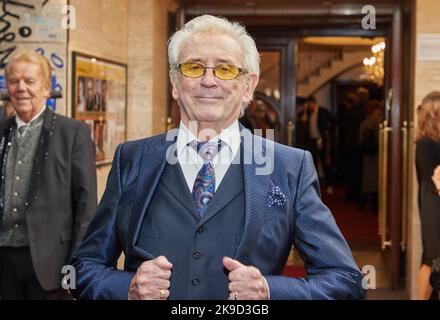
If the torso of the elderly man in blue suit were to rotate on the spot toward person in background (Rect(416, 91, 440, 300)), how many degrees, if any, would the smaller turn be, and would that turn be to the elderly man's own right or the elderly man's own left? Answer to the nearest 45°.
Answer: approximately 135° to the elderly man's own left

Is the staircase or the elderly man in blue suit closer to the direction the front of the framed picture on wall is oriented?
the elderly man in blue suit

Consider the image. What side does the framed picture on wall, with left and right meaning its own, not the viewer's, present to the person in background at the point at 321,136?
left

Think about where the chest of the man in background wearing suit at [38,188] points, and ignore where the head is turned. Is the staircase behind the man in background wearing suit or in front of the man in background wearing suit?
behind

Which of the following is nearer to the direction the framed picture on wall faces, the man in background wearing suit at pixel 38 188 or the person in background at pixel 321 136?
the man in background wearing suit

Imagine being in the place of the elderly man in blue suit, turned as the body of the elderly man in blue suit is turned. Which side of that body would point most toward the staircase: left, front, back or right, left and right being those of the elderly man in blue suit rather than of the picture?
back

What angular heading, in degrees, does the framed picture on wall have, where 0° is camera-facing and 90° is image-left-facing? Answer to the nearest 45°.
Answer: approximately 315°

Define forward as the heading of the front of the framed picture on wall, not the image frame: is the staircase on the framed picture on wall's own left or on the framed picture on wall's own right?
on the framed picture on wall's own left
